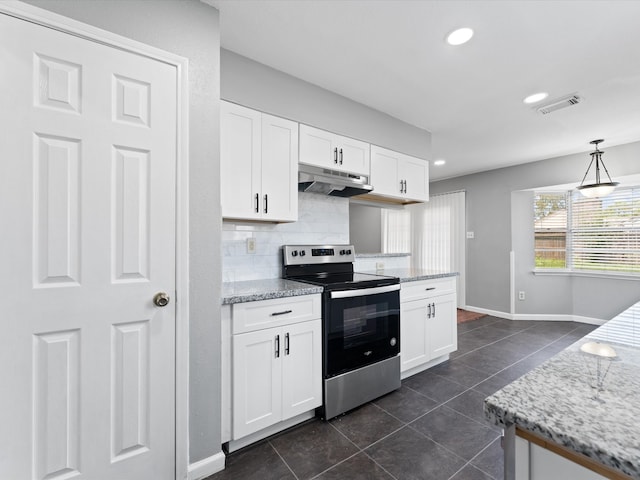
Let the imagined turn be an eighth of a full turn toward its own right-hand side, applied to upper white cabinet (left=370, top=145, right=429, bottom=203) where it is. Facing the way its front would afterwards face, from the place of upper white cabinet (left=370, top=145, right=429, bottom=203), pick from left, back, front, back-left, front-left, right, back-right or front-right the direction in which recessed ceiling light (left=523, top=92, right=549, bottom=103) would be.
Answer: left

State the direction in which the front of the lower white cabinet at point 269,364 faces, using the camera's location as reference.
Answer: facing the viewer and to the right of the viewer

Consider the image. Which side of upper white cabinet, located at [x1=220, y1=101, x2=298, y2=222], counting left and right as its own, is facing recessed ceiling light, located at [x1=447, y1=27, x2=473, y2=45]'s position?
front

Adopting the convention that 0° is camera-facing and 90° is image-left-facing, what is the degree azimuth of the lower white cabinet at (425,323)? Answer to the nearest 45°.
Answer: approximately 315°

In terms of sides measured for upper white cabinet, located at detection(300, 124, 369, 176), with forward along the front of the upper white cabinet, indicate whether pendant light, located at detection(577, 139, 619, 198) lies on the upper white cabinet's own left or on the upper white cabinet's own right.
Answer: on the upper white cabinet's own left

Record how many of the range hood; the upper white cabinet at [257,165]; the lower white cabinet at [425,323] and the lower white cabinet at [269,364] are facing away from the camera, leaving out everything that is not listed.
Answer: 0

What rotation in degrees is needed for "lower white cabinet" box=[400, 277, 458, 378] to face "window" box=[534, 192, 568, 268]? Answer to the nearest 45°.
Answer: approximately 90° to its left

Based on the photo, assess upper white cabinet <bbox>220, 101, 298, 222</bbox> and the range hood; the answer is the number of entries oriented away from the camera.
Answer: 0

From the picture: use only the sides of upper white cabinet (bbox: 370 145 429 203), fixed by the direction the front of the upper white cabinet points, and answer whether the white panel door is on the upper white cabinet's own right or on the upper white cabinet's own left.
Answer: on the upper white cabinet's own right

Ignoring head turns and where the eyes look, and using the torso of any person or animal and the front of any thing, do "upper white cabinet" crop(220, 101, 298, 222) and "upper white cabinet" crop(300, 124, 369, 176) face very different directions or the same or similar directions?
same or similar directions

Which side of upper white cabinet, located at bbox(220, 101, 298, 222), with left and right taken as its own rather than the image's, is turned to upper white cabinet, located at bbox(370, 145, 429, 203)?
left

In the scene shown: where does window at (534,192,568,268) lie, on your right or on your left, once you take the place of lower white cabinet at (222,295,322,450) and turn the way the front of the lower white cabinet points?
on your left

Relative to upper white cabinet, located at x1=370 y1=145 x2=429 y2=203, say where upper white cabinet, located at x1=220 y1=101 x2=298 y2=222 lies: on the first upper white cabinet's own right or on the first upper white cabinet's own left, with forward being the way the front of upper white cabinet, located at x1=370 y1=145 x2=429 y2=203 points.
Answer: on the first upper white cabinet's own right
